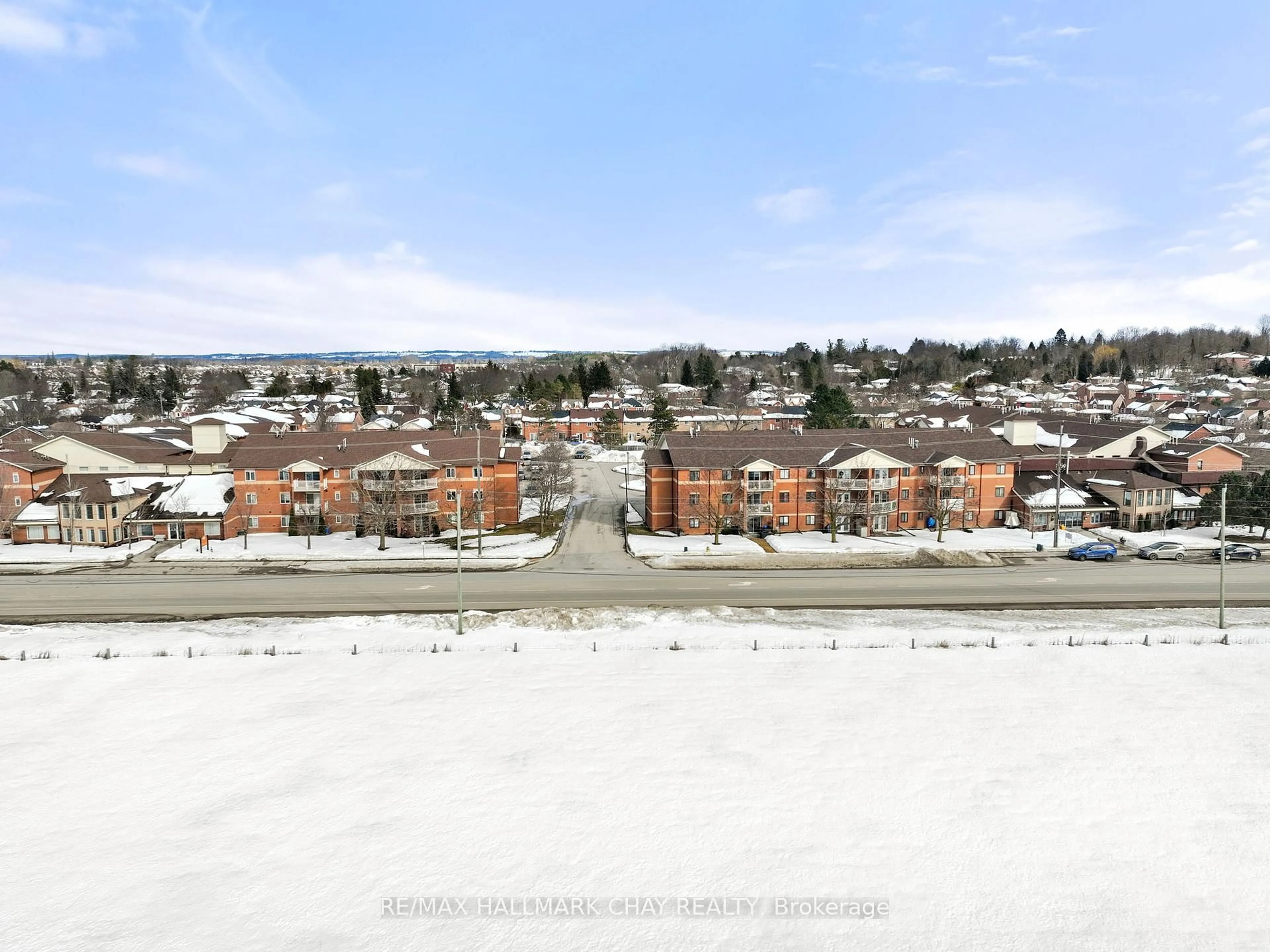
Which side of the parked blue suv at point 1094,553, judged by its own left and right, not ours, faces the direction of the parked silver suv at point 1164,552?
back

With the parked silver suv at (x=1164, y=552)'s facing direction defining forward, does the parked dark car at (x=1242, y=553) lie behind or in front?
behind

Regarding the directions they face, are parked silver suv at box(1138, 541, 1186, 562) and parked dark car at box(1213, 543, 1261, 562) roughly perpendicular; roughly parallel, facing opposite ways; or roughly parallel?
roughly parallel

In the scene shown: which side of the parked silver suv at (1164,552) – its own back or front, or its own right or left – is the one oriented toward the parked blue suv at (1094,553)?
front

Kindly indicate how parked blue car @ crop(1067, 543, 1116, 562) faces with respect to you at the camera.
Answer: facing the viewer and to the left of the viewer

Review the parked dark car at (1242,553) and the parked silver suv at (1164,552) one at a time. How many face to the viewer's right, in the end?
0

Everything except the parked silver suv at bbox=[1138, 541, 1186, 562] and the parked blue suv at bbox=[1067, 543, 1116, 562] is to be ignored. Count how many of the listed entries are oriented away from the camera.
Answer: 0

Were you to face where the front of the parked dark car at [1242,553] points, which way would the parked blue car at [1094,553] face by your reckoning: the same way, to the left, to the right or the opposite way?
the same way

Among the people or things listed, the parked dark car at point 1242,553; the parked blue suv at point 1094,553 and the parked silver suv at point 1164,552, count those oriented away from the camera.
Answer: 0

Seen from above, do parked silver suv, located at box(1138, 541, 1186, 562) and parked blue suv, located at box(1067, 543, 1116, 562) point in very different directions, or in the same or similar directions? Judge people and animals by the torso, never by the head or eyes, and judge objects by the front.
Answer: same or similar directions
